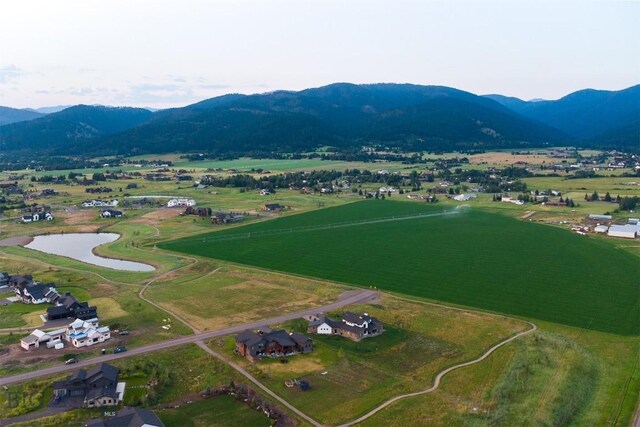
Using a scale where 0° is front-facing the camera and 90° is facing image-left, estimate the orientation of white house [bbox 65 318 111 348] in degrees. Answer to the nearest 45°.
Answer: approximately 315°

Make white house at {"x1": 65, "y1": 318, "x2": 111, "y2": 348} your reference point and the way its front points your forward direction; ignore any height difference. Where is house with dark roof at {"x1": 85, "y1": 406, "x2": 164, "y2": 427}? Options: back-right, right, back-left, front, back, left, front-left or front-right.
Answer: front-right

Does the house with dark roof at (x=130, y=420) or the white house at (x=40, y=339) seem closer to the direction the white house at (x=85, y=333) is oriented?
the house with dark roof
